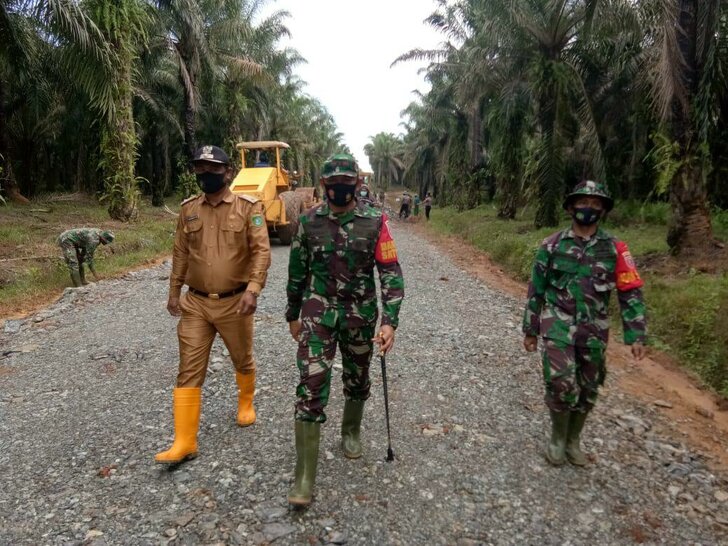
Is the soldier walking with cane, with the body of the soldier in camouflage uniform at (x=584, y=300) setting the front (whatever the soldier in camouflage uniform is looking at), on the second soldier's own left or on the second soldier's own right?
on the second soldier's own right

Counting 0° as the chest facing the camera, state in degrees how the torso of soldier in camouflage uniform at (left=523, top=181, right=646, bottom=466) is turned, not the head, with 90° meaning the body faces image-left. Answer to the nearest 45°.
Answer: approximately 0°

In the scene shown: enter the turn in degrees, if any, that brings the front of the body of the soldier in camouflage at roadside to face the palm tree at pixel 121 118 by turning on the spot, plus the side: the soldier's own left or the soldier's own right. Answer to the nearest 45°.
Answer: approximately 90° to the soldier's own left

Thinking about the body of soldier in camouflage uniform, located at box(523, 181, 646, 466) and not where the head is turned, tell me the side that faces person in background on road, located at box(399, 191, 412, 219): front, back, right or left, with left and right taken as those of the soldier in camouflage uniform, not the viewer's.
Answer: back

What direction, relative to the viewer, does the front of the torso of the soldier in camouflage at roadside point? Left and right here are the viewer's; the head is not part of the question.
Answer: facing to the right of the viewer
